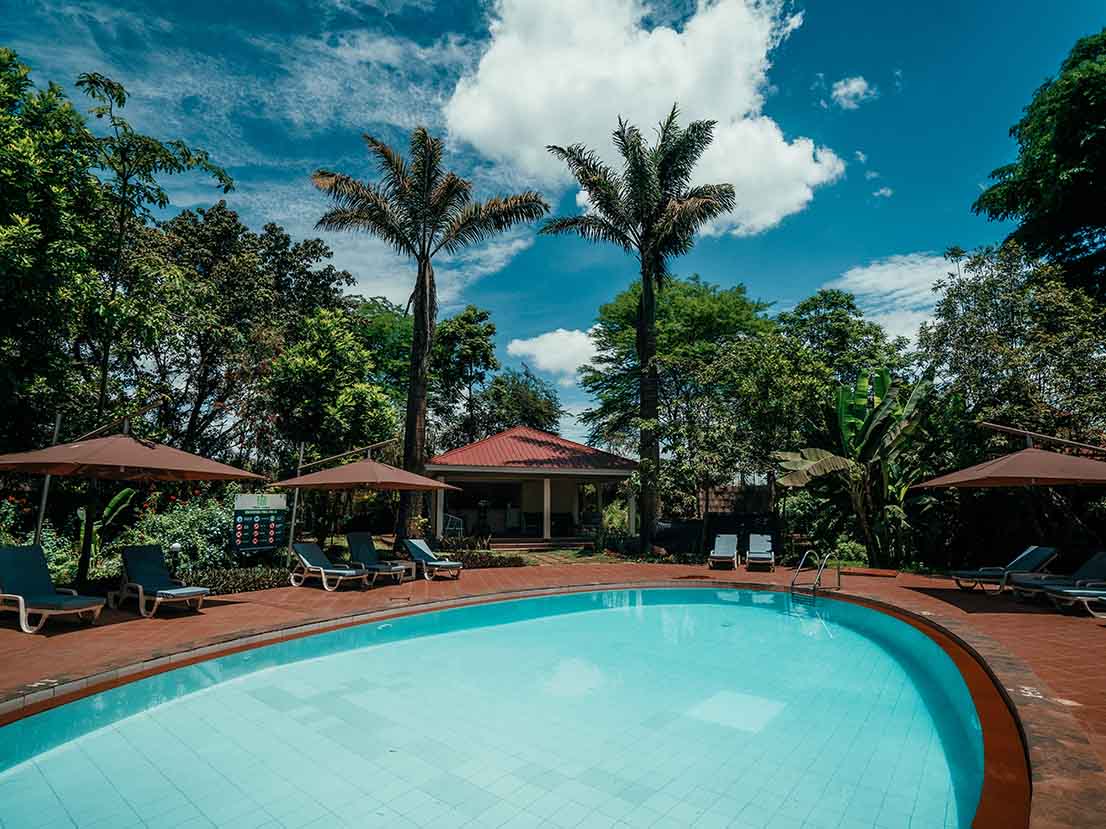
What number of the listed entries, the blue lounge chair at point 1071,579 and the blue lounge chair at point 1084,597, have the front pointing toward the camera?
0

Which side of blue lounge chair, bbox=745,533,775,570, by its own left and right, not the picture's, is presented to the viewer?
front

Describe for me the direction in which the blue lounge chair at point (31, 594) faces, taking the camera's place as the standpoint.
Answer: facing the viewer and to the right of the viewer

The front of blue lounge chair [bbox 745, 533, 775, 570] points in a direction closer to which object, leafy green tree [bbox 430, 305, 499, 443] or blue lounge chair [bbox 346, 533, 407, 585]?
the blue lounge chair

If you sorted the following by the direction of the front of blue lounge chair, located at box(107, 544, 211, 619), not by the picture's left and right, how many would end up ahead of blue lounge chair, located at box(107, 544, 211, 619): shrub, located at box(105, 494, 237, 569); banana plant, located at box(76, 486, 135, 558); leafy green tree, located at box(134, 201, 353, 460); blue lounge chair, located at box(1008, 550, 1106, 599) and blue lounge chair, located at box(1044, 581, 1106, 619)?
2

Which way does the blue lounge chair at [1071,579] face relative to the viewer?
to the viewer's left

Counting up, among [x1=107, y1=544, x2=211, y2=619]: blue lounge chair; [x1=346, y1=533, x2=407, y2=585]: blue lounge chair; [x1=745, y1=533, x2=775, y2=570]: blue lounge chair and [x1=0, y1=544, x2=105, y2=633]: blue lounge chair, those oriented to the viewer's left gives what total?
0

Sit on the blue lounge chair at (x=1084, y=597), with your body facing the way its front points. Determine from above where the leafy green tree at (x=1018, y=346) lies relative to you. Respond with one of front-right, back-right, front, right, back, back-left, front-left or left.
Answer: right

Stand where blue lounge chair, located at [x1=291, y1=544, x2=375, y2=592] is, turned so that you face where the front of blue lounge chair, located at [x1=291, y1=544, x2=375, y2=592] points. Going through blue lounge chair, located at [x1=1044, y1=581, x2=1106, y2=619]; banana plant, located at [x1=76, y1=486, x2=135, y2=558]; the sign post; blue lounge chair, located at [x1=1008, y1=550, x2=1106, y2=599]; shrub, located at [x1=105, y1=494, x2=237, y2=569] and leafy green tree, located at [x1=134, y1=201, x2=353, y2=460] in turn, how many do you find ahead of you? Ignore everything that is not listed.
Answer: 2

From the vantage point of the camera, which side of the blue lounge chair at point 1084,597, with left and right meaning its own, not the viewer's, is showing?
left

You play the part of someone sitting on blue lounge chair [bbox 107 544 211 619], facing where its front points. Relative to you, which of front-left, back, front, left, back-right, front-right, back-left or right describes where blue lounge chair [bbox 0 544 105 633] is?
right

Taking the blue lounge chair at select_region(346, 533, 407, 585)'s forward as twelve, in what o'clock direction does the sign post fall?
The sign post is roughly at 5 o'clock from the blue lounge chair.

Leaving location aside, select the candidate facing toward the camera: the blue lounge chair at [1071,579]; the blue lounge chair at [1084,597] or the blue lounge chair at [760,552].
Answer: the blue lounge chair at [760,552]

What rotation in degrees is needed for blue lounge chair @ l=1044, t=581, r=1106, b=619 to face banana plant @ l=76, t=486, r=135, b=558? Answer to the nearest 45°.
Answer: approximately 45° to its left
